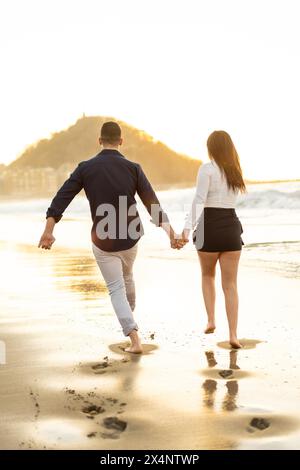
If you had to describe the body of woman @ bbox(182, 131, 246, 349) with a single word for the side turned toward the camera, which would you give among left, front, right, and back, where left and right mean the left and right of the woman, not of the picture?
back

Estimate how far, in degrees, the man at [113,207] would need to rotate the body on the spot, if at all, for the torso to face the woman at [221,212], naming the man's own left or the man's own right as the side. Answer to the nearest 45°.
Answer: approximately 90° to the man's own right

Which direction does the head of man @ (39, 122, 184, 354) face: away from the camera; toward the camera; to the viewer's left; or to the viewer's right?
away from the camera

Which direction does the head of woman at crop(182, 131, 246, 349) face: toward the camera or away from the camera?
away from the camera

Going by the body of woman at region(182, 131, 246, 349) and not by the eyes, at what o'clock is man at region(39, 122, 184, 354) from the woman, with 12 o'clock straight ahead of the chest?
The man is roughly at 8 o'clock from the woman.

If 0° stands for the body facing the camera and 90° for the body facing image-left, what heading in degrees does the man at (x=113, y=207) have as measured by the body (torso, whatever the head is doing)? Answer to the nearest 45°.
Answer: approximately 180°

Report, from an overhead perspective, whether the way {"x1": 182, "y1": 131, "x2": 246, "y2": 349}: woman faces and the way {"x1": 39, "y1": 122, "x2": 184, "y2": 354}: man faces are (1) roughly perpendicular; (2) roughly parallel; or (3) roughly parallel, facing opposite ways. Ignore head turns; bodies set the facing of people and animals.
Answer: roughly parallel

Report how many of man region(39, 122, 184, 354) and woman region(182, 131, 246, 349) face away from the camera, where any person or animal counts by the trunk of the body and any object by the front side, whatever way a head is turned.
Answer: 2
